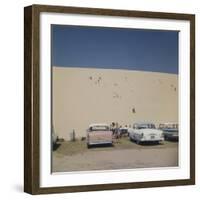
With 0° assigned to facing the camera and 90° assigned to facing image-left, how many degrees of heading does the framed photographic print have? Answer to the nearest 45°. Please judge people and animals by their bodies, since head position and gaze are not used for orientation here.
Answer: approximately 315°
